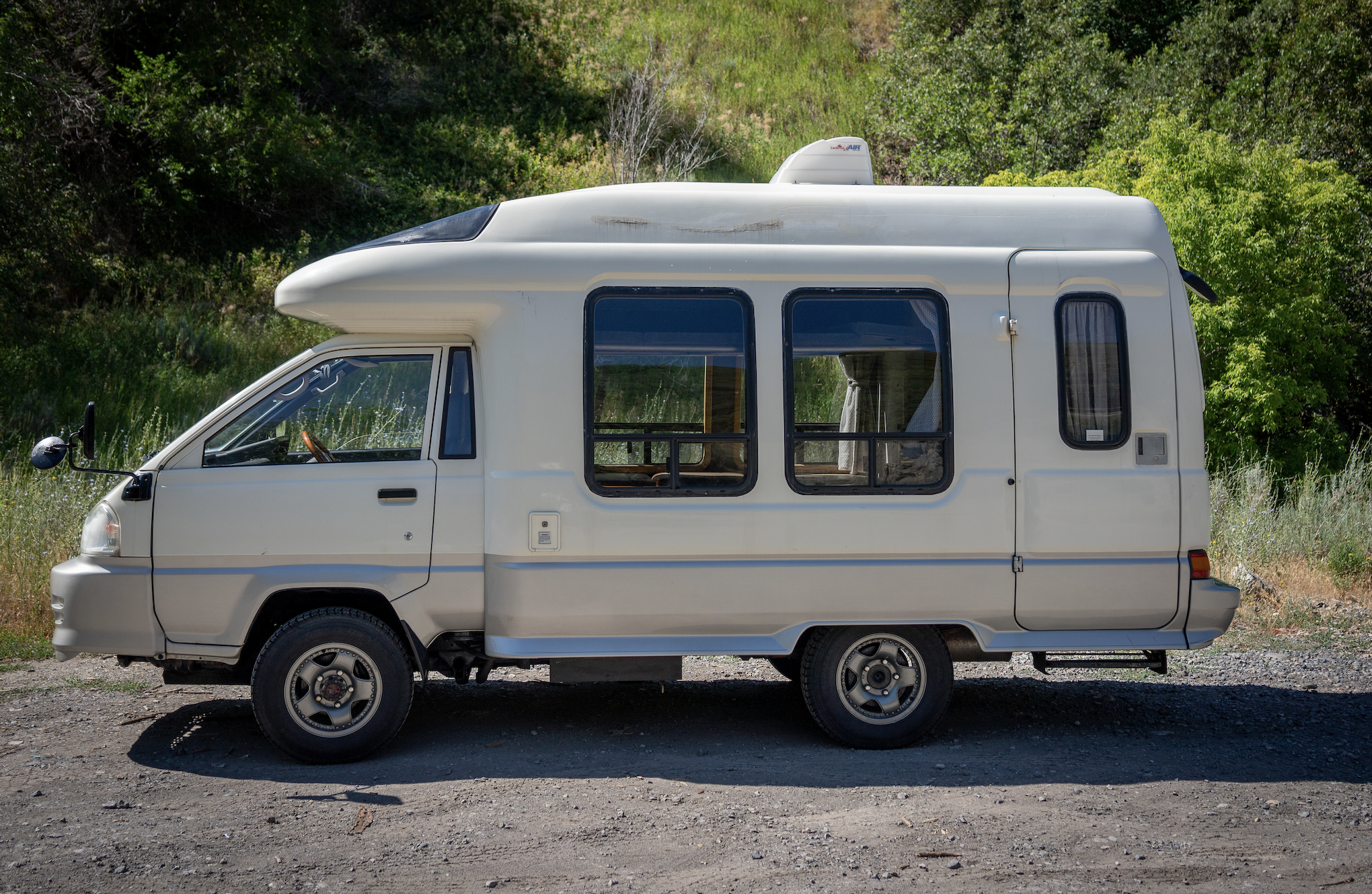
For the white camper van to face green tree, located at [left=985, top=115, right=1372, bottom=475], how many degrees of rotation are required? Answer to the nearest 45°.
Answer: approximately 135° to its right

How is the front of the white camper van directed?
to the viewer's left

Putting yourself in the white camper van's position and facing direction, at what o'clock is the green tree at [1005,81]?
The green tree is roughly at 4 o'clock from the white camper van.
